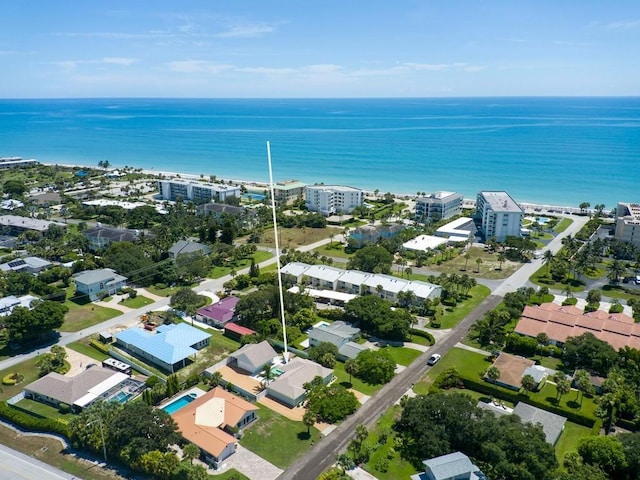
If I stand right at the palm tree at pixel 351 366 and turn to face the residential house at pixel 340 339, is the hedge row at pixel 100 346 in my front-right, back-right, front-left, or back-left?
front-left

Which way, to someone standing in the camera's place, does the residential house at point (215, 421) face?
facing the viewer and to the right of the viewer

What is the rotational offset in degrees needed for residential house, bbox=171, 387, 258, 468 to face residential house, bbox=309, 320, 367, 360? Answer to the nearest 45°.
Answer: approximately 90° to its left

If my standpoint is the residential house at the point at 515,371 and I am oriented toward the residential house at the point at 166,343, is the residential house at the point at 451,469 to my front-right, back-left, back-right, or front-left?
front-left
